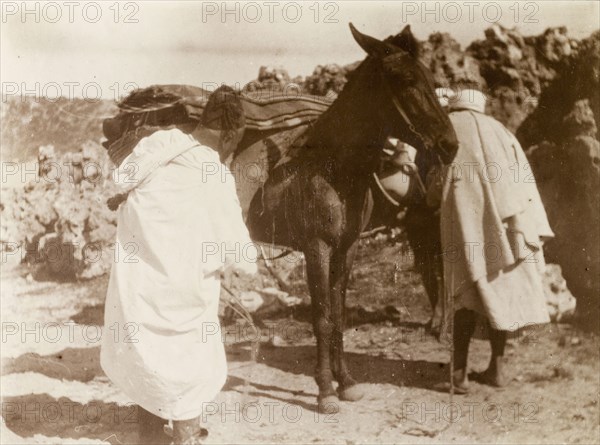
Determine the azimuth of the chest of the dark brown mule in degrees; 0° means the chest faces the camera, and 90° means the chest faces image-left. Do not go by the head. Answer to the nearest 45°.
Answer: approximately 315°
